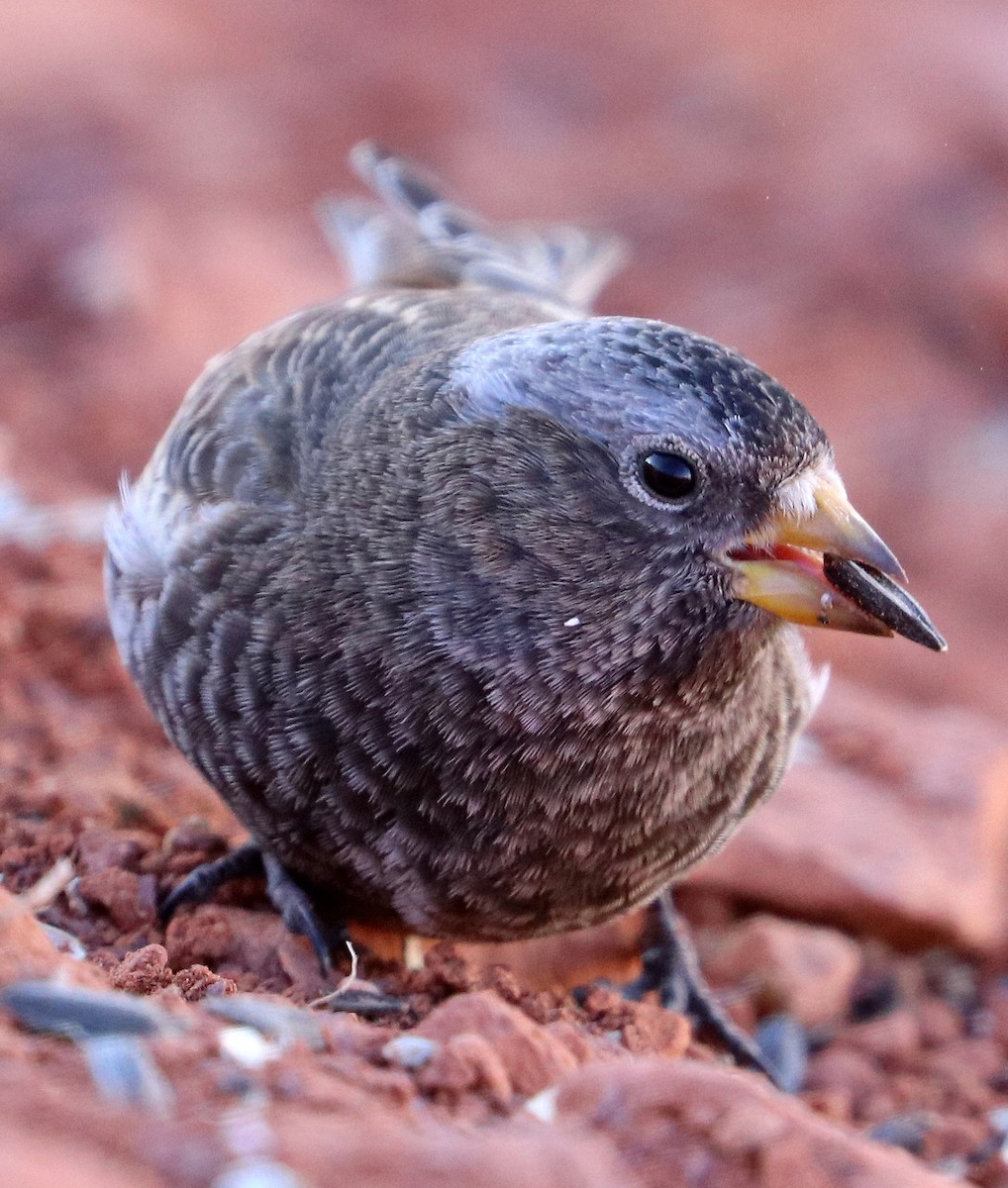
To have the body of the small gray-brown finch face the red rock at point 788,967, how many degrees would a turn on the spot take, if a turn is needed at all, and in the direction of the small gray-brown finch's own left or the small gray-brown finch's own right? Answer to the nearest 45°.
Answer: approximately 90° to the small gray-brown finch's own left

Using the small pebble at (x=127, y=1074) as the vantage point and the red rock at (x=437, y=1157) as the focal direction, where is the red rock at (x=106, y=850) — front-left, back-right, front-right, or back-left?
back-left

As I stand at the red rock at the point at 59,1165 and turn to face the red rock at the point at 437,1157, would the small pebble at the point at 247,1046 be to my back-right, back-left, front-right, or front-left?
front-left

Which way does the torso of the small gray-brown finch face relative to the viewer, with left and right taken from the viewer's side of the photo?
facing the viewer and to the right of the viewer

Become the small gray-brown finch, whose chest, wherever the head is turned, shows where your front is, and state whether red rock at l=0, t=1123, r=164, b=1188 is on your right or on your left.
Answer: on your right

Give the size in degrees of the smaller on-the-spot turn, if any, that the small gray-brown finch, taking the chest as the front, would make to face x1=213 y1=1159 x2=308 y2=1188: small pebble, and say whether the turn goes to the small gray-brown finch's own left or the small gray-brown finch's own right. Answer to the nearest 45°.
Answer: approximately 45° to the small gray-brown finch's own right

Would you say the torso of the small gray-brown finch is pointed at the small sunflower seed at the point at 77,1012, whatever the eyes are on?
no

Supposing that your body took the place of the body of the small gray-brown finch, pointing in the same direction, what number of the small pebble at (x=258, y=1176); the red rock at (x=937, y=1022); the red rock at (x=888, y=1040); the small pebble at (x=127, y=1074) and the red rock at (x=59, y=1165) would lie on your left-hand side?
2

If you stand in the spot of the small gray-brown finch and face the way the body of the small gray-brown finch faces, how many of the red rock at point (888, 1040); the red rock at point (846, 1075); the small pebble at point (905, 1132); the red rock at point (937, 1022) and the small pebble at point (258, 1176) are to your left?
4

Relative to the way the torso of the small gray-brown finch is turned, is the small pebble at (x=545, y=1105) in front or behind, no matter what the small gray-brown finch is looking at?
in front

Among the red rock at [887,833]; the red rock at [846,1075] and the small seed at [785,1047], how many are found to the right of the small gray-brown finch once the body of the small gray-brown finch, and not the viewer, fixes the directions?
0
